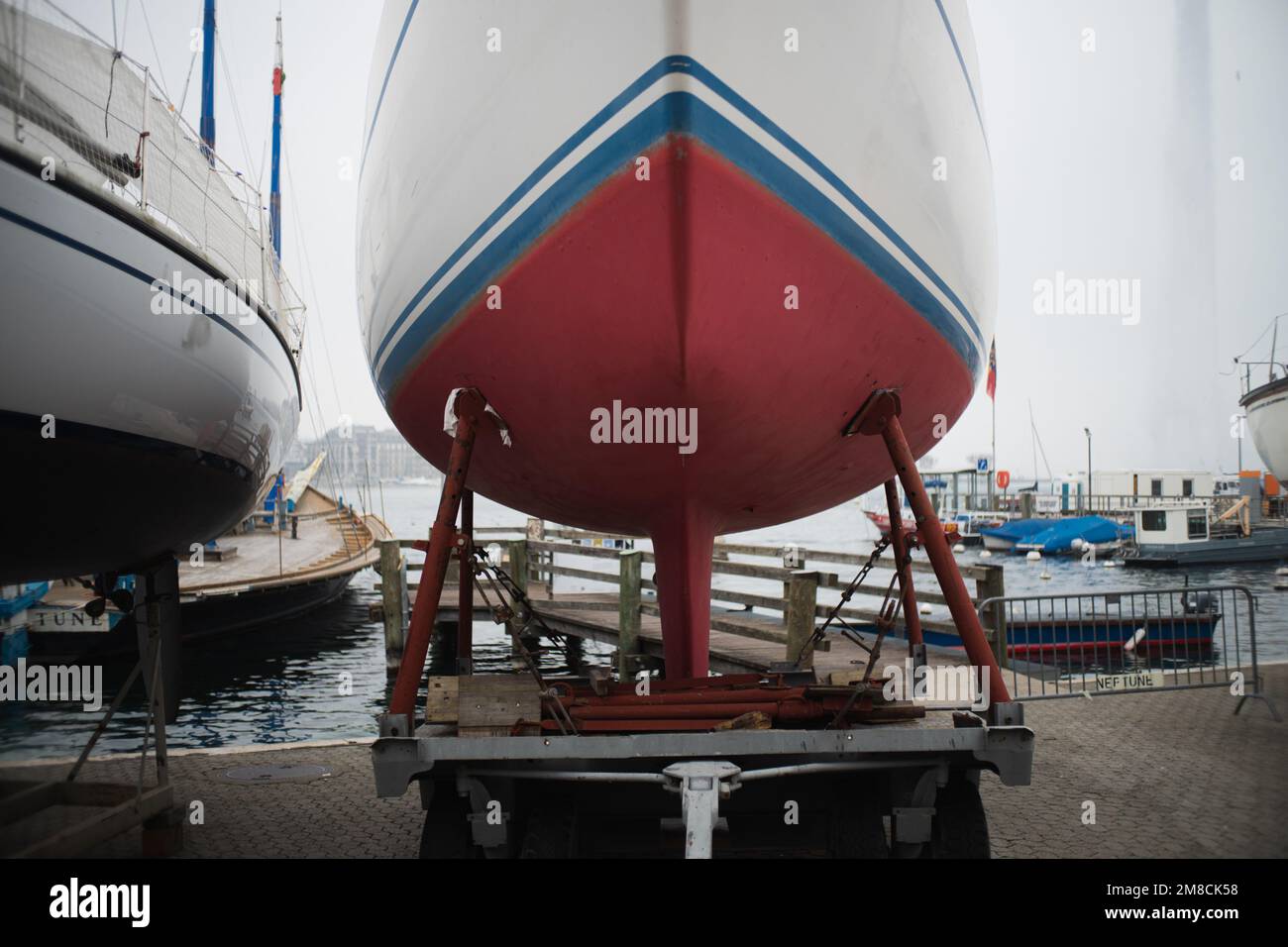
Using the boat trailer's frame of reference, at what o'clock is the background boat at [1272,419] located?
The background boat is roughly at 7 o'clock from the boat trailer.

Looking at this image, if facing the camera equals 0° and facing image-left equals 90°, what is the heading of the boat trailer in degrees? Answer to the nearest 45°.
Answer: approximately 0°
